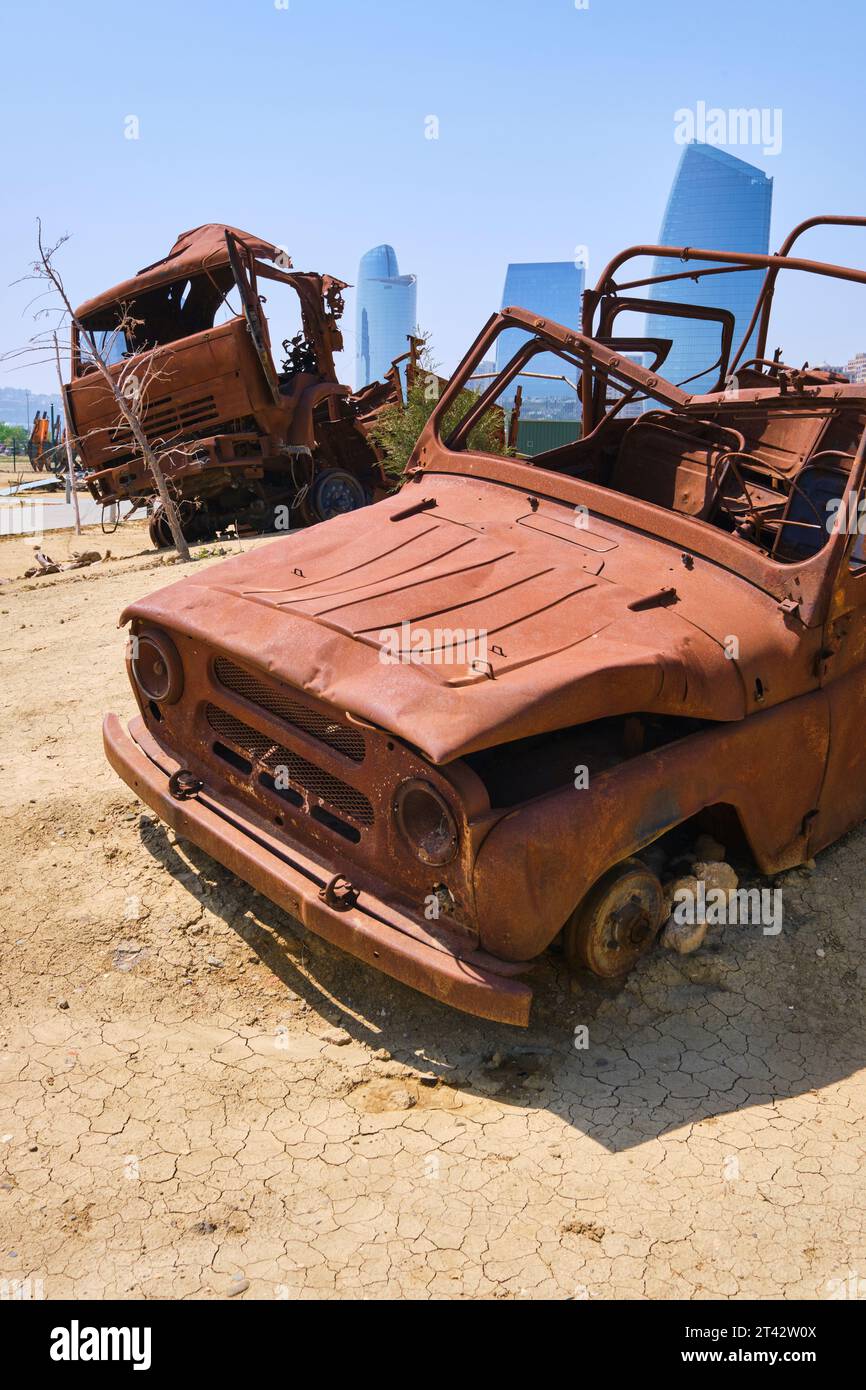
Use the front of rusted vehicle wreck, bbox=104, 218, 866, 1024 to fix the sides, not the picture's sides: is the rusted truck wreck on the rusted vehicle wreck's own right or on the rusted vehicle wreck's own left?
on the rusted vehicle wreck's own right

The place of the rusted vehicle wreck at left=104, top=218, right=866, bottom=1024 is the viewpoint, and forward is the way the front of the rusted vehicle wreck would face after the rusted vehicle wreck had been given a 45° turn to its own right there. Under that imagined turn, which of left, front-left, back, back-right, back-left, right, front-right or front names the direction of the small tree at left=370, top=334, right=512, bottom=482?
right

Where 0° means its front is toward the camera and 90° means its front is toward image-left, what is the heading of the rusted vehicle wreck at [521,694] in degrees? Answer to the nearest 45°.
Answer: approximately 45°

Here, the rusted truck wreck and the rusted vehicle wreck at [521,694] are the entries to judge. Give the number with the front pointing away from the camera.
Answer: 0

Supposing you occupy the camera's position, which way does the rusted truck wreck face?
facing the viewer and to the left of the viewer

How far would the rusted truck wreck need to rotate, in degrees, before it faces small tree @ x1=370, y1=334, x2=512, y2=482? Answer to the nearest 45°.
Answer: approximately 135° to its left

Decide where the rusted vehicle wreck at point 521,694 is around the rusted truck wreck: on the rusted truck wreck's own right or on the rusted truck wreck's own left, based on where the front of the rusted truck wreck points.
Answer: on the rusted truck wreck's own left

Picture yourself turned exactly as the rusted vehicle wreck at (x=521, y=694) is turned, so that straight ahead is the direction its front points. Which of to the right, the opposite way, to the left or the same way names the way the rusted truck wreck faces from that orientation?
the same way
